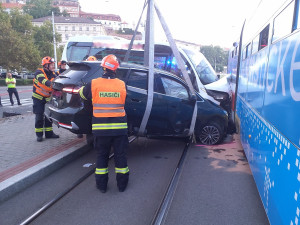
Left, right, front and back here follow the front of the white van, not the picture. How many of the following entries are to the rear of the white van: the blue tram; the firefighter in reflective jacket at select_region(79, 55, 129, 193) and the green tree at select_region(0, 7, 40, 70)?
1

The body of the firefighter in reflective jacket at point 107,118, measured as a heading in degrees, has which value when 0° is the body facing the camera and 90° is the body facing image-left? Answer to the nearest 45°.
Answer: approximately 180°

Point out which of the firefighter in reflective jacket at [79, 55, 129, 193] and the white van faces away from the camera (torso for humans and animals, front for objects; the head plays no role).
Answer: the firefighter in reflective jacket

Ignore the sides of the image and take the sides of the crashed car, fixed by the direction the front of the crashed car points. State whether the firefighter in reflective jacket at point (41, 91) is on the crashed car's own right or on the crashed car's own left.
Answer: on the crashed car's own left

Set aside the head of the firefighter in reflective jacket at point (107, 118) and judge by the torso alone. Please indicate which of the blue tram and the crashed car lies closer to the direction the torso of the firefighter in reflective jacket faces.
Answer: the crashed car

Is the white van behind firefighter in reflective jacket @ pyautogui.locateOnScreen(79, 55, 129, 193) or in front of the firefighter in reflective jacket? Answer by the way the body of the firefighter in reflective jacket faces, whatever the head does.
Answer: in front

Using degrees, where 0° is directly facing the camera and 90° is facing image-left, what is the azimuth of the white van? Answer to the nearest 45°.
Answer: approximately 315°

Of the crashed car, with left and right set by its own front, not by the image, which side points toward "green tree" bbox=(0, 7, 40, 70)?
left

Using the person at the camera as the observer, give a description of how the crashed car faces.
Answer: facing away from the viewer and to the right of the viewer

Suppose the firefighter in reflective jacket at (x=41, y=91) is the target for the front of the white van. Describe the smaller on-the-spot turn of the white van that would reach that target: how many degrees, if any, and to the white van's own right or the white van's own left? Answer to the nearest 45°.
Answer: approximately 90° to the white van's own right

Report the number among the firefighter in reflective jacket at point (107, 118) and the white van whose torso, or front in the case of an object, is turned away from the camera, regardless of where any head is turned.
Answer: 1

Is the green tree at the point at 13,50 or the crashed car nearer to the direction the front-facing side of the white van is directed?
the crashed car
